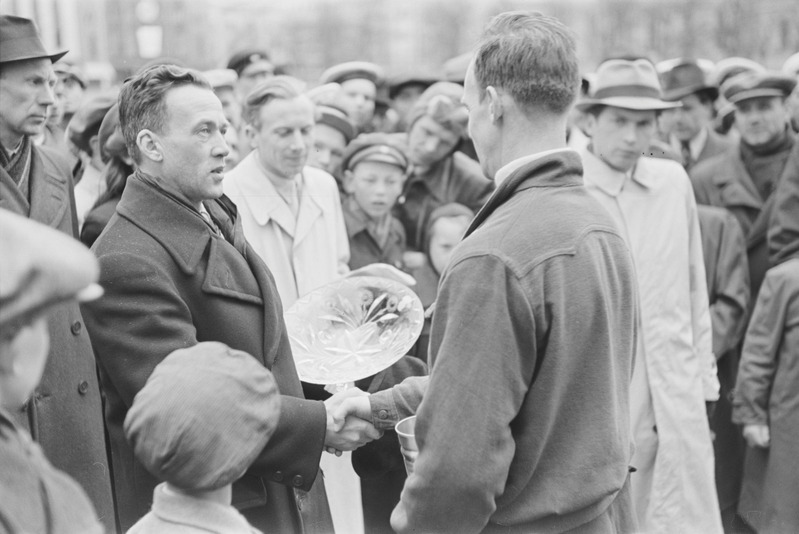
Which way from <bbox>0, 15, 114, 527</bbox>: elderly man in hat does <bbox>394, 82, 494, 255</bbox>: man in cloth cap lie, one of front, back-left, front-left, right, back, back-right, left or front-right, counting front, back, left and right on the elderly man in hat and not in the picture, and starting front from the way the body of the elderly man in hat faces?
left

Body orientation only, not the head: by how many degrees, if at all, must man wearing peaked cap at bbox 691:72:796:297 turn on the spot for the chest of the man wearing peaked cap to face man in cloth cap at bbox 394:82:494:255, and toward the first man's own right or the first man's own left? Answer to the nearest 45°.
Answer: approximately 45° to the first man's own right

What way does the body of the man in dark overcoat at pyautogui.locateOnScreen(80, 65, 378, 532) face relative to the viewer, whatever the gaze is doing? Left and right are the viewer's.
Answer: facing the viewer and to the right of the viewer

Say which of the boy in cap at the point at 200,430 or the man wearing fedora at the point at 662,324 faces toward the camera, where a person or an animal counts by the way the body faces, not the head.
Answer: the man wearing fedora

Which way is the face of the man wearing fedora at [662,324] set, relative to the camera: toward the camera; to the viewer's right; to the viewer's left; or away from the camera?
toward the camera

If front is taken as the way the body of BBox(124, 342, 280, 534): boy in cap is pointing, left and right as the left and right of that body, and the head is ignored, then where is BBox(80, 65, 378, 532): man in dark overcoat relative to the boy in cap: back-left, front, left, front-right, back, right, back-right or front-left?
front

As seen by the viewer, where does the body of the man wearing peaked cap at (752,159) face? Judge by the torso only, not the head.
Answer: toward the camera

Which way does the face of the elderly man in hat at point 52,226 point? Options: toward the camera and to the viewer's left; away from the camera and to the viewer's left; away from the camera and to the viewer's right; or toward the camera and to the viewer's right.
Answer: toward the camera and to the viewer's right

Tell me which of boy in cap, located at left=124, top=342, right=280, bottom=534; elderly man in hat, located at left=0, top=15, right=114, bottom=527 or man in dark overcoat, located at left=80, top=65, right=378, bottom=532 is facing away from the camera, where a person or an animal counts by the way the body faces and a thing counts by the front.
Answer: the boy in cap

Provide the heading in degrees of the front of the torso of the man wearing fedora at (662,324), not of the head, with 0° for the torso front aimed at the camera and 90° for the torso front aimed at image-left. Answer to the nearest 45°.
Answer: approximately 0°
